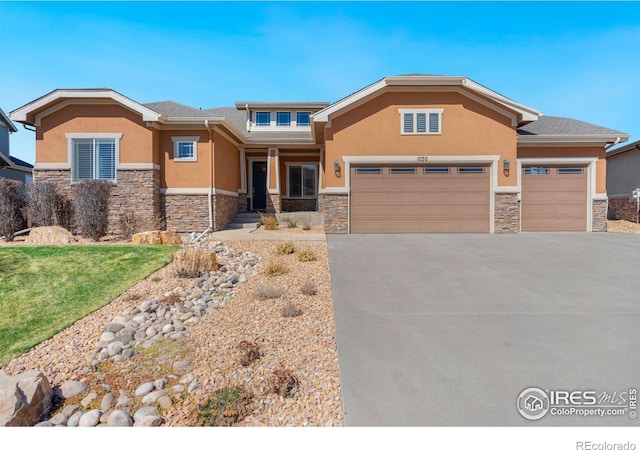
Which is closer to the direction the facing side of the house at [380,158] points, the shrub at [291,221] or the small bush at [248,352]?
the small bush

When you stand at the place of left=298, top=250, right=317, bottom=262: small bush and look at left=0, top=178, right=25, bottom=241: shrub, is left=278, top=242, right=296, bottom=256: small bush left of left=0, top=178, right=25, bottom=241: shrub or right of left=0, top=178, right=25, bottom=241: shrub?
right

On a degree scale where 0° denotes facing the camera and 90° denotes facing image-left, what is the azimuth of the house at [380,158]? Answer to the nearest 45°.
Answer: approximately 0°

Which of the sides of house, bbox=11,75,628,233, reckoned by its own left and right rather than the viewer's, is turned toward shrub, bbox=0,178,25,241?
right

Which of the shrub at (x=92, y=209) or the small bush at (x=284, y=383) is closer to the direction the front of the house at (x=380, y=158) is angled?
the small bush

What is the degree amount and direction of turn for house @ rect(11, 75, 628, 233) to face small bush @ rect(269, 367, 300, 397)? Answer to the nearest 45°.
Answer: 0° — it already faces it
